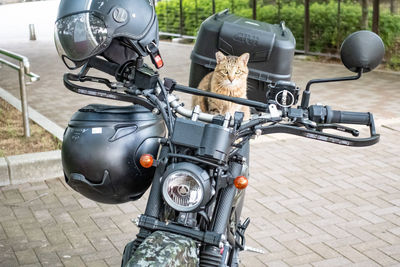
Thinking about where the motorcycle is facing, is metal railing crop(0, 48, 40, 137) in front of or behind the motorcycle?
behind

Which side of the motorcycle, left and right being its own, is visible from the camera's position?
front

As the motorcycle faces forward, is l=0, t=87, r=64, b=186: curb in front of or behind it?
behind

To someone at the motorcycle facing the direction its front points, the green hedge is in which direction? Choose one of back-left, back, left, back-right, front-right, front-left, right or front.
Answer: back
